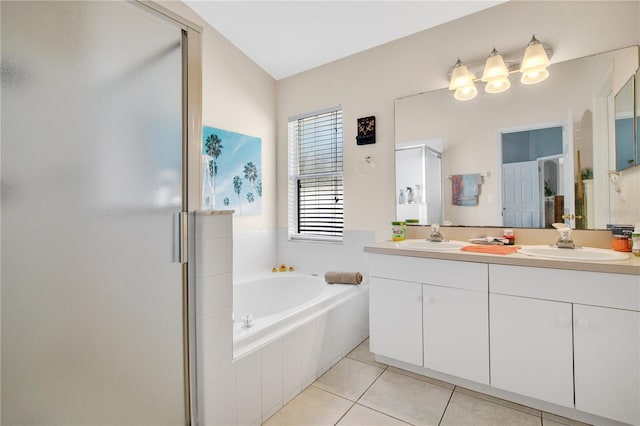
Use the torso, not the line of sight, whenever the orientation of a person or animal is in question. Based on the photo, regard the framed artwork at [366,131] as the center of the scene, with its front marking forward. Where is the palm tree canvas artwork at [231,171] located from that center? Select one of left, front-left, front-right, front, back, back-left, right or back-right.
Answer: front-right

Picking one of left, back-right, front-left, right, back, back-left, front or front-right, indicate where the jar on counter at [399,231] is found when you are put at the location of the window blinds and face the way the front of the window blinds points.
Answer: left

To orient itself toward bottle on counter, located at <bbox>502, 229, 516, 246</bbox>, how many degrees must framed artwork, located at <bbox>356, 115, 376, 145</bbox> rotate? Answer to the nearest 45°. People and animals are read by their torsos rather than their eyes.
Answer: approximately 90° to its left

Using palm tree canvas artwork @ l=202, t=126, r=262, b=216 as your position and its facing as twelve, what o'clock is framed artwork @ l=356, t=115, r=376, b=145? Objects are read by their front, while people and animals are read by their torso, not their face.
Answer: framed artwork @ l=356, t=115, r=376, b=145 is roughly at 11 o'clock from palm tree canvas artwork @ l=202, t=126, r=262, b=216.

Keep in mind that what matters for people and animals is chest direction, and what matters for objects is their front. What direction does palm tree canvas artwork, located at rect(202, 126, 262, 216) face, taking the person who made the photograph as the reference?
facing the viewer and to the right of the viewer

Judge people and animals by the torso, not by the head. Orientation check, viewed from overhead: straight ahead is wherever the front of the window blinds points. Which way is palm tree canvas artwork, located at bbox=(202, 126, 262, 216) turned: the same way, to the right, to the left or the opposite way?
to the left

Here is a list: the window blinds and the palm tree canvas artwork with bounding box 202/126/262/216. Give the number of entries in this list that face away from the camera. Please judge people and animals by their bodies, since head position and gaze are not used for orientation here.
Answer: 0

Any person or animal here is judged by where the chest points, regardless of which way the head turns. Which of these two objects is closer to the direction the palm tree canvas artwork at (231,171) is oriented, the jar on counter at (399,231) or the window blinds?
the jar on counter

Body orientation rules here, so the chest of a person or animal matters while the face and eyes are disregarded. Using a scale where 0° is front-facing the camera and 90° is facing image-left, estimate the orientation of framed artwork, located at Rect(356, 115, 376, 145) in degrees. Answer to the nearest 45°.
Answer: approximately 45°

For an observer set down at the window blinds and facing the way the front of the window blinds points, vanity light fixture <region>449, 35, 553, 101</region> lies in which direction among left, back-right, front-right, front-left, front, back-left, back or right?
left

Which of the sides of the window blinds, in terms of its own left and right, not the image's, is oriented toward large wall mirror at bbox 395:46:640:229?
left

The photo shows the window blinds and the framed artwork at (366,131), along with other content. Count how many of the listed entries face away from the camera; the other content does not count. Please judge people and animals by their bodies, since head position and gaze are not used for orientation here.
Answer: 0

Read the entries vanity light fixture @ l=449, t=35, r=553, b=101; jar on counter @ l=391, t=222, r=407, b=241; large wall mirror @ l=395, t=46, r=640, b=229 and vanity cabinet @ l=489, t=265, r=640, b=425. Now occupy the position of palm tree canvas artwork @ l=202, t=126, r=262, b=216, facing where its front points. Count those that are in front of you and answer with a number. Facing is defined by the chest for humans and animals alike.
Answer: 4

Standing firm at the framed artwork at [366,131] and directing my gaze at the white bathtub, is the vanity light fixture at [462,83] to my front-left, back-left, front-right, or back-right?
back-left

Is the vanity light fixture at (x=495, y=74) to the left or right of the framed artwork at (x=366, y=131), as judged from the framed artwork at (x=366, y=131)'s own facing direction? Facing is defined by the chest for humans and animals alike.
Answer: on its left
